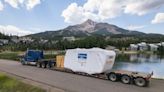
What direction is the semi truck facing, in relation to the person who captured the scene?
facing away from the viewer and to the left of the viewer
